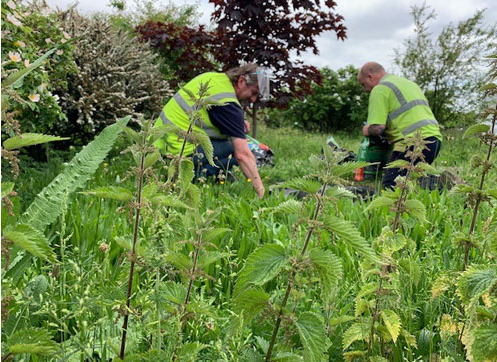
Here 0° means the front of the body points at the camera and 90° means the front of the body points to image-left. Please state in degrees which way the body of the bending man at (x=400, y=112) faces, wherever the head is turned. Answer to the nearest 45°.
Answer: approximately 90°

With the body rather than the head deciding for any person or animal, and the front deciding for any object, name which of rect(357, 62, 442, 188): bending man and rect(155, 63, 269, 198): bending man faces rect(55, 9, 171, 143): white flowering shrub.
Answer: rect(357, 62, 442, 188): bending man

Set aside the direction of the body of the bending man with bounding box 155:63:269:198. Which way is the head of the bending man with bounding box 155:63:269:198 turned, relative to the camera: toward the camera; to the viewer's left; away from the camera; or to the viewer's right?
to the viewer's right

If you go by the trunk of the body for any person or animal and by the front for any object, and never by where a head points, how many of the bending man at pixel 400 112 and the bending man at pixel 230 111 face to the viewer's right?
1

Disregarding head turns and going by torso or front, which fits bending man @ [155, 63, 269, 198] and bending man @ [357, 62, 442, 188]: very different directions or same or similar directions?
very different directions

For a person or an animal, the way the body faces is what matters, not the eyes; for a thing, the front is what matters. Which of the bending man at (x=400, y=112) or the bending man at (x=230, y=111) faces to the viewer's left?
the bending man at (x=400, y=112)

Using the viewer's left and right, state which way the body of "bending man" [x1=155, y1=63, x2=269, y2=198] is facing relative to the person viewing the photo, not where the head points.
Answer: facing to the right of the viewer

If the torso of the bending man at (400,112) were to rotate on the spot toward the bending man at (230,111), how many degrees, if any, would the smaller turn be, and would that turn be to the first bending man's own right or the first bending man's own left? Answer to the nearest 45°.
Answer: approximately 45° to the first bending man's own left

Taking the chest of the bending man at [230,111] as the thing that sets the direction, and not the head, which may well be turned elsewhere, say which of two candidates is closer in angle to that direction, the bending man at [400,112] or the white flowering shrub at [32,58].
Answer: the bending man

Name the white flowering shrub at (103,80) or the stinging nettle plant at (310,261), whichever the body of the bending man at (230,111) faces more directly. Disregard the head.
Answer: the stinging nettle plant
